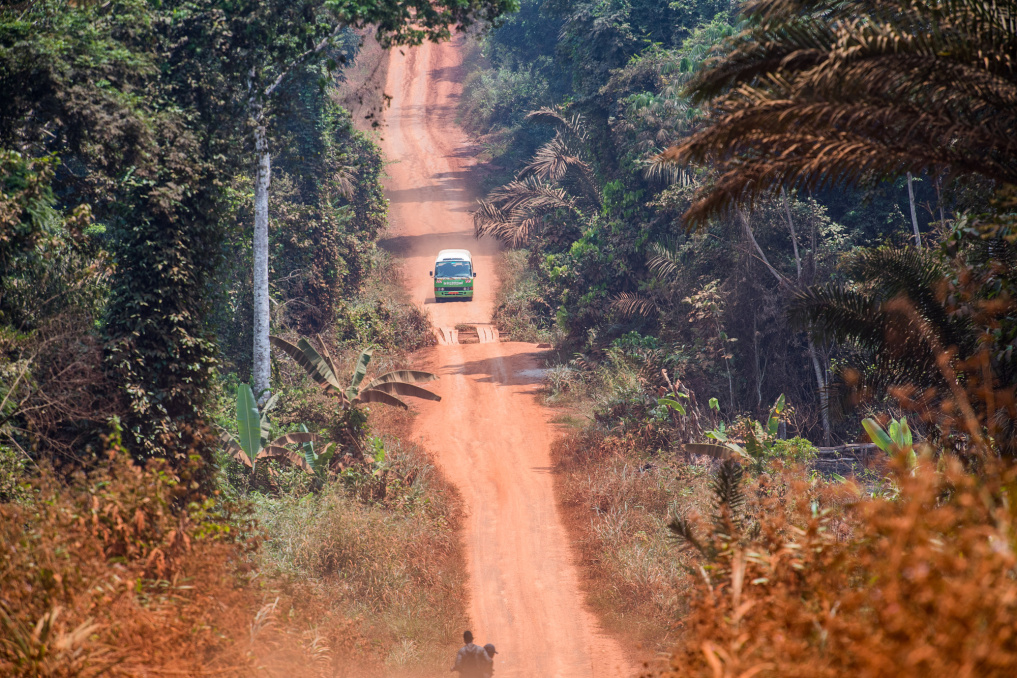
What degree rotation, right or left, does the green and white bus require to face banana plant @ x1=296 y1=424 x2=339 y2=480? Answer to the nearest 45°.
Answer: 0° — it already faces it

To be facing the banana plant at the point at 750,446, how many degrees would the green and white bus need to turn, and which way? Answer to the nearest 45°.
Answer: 0° — it already faces it

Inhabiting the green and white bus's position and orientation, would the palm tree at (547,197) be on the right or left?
on its left

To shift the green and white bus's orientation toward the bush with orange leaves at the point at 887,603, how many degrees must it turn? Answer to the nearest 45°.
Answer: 0° — it already faces it

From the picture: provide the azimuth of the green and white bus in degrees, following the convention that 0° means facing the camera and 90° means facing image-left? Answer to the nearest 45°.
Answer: approximately 0°

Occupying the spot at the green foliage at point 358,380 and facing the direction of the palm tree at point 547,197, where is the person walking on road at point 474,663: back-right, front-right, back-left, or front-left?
back-right

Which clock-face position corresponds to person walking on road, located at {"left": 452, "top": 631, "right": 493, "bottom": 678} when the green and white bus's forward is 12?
The person walking on road is roughly at 12 o'clock from the green and white bus.
